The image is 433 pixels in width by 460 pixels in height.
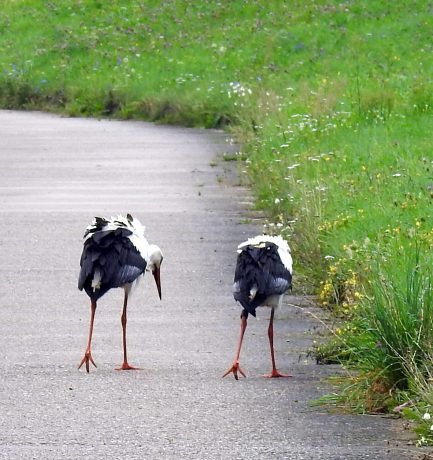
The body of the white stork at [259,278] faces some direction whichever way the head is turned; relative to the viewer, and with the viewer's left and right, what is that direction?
facing away from the viewer and to the right of the viewer

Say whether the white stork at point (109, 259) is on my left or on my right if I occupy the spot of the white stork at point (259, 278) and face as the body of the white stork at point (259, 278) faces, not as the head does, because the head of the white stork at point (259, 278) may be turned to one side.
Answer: on my left

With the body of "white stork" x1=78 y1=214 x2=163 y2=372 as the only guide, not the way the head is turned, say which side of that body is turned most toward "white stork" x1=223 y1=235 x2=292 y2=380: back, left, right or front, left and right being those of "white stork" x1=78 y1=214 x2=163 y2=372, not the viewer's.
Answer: right

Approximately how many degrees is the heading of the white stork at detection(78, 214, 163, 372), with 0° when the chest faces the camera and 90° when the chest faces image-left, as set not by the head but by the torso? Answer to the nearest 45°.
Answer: approximately 225°
